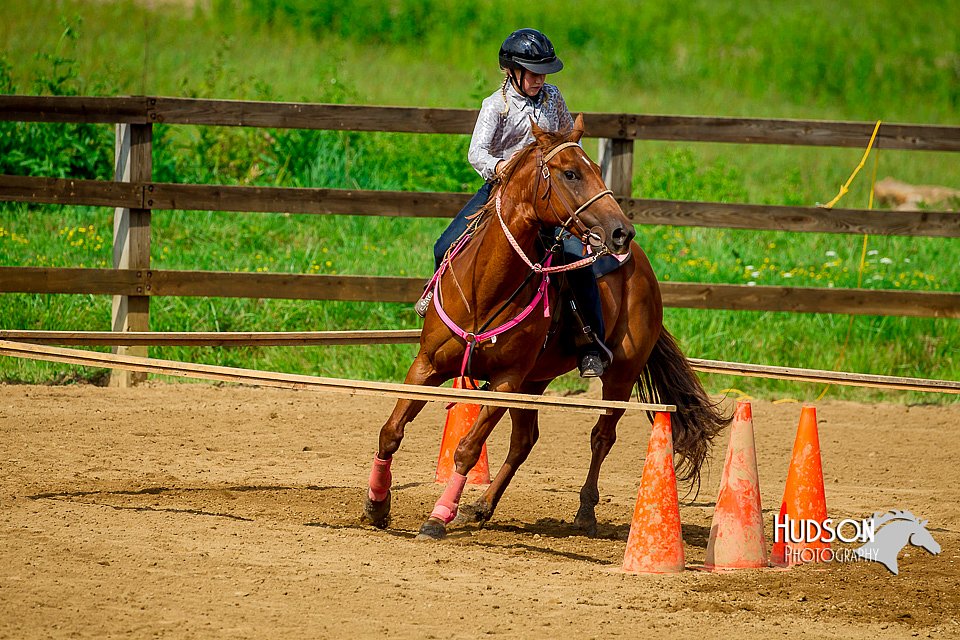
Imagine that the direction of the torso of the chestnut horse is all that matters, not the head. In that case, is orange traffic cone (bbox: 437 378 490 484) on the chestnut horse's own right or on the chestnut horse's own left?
on the chestnut horse's own right

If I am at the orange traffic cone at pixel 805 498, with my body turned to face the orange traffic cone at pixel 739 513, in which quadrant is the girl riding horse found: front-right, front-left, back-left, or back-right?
front-right

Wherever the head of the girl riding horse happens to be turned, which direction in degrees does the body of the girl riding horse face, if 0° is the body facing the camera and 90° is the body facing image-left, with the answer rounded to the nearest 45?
approximately 0°

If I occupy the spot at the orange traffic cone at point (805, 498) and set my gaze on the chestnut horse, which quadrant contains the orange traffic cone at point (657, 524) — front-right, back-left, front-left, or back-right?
front-left

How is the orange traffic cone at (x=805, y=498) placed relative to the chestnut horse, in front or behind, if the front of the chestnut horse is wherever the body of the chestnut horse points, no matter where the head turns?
behind
